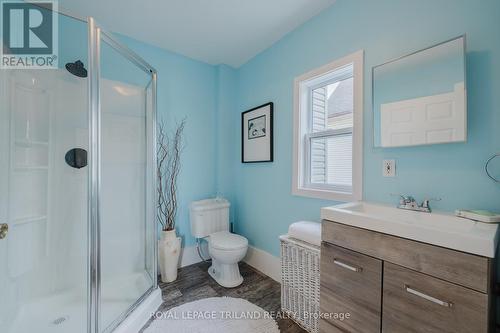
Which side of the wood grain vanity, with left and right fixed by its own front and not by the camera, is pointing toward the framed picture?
right

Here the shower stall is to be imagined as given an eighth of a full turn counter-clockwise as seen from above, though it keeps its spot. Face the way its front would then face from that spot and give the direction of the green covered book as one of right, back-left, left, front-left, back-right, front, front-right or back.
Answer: front-right

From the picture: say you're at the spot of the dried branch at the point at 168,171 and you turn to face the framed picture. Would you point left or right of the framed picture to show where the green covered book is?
right

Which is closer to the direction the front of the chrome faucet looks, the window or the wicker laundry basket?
the wicker laundry basket

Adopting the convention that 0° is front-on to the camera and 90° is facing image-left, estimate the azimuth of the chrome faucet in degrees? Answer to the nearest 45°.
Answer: approximately 45°

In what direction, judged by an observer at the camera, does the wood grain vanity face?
facing the viewer and to the left of the viewer

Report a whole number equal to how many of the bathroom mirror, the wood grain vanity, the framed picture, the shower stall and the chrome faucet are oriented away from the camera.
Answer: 0

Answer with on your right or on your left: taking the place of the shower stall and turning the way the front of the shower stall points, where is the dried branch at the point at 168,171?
on your left

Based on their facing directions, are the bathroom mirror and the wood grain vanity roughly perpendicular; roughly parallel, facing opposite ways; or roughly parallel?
roughly parallel

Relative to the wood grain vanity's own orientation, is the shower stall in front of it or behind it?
in front

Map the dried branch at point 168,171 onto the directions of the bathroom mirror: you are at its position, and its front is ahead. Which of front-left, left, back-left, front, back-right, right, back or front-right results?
front-right

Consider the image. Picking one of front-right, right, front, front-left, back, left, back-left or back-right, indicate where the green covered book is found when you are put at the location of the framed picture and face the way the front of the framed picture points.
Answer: left

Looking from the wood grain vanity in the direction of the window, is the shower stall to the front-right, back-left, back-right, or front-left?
front-left
